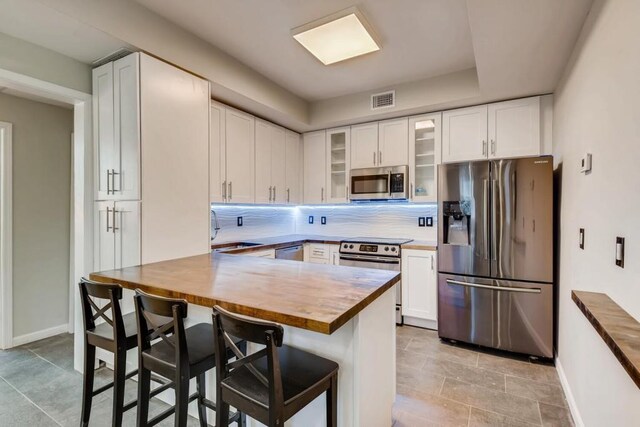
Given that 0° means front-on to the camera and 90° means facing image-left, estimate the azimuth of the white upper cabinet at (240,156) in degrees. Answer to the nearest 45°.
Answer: approximately 315°

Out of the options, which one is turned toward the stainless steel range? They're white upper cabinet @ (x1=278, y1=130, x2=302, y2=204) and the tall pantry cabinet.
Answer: the white upper cabinet

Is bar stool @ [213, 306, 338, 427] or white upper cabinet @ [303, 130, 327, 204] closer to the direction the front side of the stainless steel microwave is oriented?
the bar stool

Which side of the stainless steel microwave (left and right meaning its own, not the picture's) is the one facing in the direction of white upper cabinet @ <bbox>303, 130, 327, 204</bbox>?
right

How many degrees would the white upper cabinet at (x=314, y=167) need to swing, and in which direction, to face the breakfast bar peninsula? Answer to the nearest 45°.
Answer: approximately 45° to its left

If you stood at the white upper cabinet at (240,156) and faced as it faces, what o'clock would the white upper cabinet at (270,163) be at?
the white upper cabinet at (270,163) is roughly at 9 o'clock from the white upper cabinet at (240,156).

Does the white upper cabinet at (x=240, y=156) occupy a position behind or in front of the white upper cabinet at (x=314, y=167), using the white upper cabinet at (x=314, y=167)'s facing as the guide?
in front

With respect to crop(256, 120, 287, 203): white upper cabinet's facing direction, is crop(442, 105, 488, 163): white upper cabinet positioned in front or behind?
in front

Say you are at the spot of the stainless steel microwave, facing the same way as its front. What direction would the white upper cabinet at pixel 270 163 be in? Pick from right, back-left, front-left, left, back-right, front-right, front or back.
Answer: right

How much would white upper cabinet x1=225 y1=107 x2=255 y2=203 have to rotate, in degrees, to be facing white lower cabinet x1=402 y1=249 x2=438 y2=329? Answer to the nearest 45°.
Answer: approximately 45° to its left
